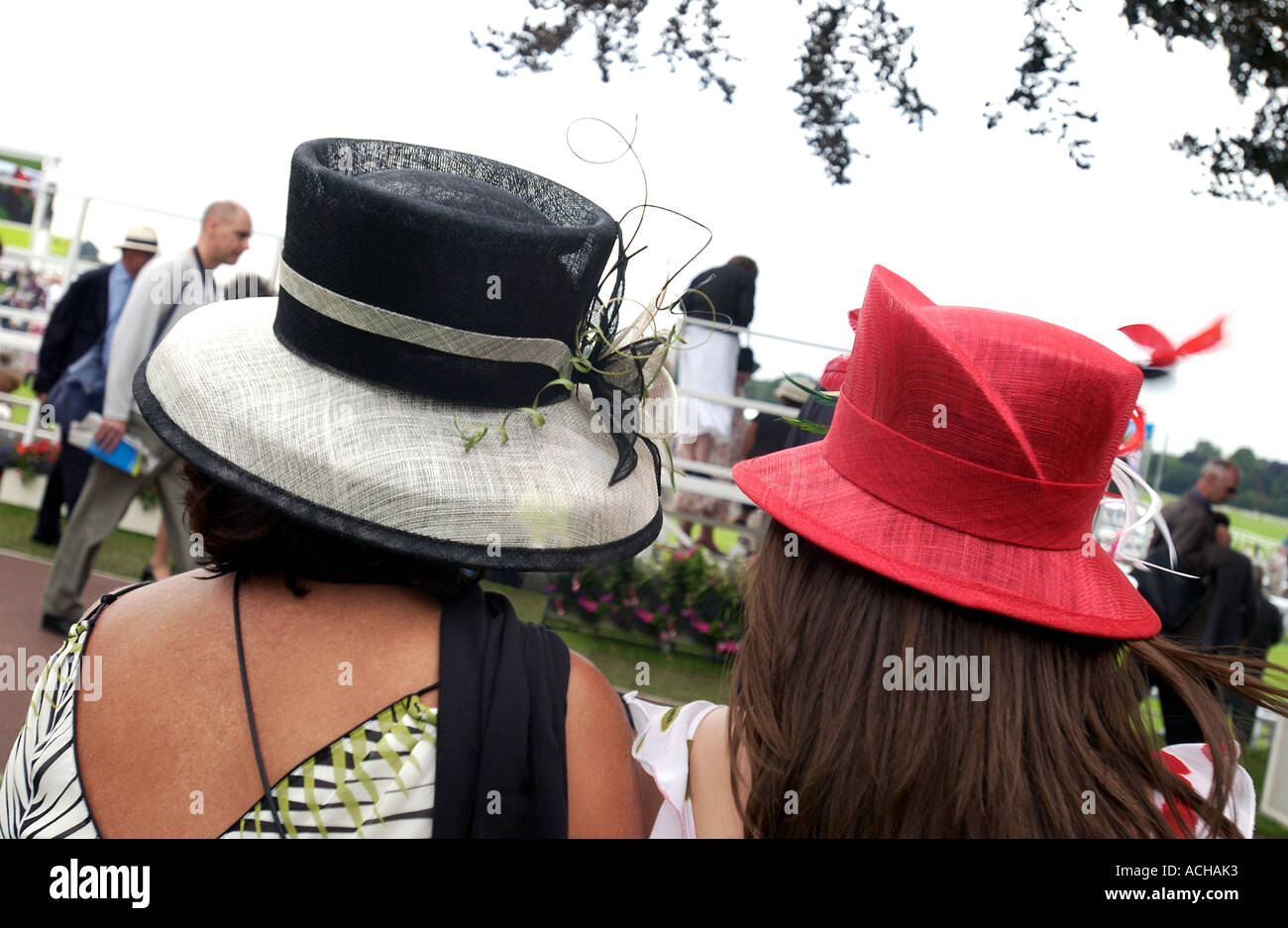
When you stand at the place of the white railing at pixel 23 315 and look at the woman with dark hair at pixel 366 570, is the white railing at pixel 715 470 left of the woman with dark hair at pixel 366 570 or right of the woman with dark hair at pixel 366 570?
left

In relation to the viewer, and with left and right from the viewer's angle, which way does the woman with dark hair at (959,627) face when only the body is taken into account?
facing away from the viewer

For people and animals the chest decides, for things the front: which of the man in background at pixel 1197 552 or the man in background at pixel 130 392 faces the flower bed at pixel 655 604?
the man in background at pixel 130 392

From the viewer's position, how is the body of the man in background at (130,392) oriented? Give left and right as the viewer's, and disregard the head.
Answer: facing to the right of the viewer

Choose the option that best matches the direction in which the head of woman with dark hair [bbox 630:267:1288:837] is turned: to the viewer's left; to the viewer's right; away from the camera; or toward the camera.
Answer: away from the camera

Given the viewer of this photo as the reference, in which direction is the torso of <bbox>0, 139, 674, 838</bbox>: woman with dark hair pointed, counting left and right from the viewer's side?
facing away from the viewer

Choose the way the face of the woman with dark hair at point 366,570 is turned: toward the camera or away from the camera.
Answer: away from the camera

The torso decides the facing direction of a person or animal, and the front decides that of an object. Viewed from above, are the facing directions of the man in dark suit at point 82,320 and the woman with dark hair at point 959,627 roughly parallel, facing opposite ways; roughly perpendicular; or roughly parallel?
roughly perpendicular
